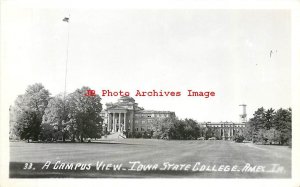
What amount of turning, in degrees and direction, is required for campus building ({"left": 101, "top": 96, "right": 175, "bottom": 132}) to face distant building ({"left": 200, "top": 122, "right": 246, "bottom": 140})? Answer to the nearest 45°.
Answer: approximately 135° to its left

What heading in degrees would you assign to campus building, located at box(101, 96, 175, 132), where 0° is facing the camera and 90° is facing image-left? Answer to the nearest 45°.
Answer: approximately 45°

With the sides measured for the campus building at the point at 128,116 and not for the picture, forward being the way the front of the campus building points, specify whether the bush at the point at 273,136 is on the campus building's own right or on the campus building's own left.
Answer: on the campus building's own left

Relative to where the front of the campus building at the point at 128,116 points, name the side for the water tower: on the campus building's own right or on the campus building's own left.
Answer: on the campus building's own left

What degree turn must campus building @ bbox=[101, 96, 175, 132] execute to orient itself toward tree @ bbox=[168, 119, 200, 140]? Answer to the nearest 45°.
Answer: approximately 135° to its left
